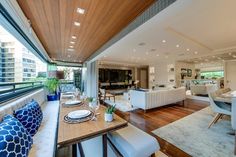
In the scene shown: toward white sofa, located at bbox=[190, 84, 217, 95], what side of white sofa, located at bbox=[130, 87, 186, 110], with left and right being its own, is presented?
right

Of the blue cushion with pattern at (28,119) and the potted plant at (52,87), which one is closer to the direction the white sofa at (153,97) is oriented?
the potted plant

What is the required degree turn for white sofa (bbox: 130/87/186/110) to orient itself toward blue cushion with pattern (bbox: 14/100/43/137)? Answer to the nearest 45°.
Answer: approximately 90° to its left

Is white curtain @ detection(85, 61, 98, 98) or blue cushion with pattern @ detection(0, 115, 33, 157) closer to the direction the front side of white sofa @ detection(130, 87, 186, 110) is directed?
the white curtain

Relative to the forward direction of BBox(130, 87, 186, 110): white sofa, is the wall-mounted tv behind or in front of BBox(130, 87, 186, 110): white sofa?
in front

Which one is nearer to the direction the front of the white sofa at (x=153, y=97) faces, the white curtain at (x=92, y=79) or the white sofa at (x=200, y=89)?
the white curtain

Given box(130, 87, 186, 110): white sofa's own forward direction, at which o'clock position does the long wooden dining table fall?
The long wooden dining table is roughly at 8 o'clock from the white sofa.

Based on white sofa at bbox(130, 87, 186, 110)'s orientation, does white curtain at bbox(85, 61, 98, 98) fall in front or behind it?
in front

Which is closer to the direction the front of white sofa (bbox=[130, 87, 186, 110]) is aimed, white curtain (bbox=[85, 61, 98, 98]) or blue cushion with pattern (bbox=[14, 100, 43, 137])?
the white curtain

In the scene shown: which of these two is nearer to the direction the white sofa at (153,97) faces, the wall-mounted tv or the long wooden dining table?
the wall-mounted tv

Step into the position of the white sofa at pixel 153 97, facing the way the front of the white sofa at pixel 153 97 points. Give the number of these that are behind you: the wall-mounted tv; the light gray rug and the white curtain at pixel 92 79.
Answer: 1

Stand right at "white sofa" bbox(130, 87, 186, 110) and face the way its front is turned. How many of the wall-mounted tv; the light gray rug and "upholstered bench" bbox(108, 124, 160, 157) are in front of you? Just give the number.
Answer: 1

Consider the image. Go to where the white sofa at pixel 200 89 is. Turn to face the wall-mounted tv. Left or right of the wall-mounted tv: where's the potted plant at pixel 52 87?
left

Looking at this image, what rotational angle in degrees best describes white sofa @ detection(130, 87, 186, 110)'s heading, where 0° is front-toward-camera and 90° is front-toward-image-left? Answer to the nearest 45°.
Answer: approximately 135°

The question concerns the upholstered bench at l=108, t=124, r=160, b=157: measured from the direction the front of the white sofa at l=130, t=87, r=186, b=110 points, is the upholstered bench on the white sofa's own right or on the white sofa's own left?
on the white sofa's own left

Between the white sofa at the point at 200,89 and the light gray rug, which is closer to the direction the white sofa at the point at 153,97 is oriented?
the white sofa
